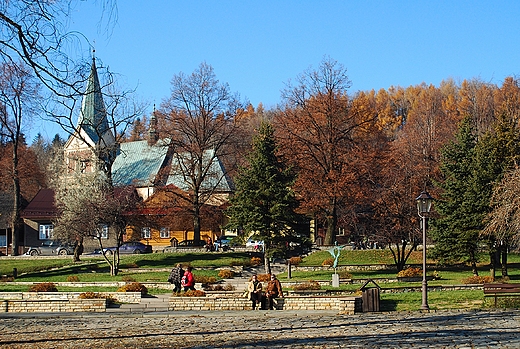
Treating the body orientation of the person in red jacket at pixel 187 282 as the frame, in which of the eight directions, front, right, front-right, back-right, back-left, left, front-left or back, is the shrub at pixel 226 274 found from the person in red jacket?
front

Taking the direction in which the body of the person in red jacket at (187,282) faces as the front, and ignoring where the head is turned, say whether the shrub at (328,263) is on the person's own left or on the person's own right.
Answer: on the person's own right

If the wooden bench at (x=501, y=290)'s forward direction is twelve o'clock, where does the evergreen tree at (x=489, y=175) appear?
The evergreen tree is roughly at 6 o'clock from the wooden bench.

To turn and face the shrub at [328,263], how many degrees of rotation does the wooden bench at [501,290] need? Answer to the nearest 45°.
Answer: approximately 135° to its right

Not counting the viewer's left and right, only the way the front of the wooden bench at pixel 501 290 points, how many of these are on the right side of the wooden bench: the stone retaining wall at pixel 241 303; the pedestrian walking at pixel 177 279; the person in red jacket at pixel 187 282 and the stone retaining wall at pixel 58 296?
4

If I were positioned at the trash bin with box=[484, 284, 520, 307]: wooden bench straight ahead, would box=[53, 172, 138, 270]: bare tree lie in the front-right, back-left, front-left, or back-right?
back-left
